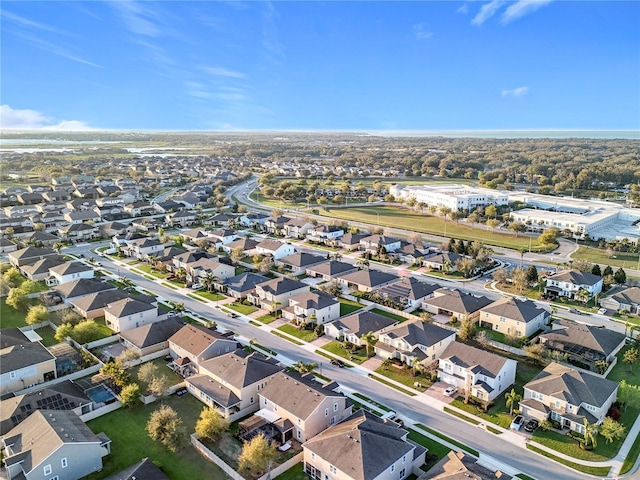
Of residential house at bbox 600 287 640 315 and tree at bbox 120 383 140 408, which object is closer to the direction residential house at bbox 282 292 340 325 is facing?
the tree

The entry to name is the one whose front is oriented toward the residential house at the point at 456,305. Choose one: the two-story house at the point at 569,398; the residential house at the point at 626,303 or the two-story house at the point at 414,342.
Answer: the residential house at the point at 626,303

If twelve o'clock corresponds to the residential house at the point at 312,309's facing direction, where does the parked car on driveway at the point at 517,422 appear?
The parked car on driveway is roughly at 9 o'clock from the residential house.

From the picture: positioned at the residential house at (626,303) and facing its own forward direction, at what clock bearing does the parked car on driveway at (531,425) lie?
The parked car on driveway is roughly at 11 o'clock from the residential house.

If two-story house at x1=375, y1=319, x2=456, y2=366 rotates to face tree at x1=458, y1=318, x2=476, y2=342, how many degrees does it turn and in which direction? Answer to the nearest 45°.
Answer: approximately 180°

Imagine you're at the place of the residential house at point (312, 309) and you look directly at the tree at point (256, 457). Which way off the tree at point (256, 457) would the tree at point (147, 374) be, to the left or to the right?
right

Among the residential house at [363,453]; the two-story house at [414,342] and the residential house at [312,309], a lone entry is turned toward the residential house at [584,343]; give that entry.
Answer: the residential house at [363,453]
